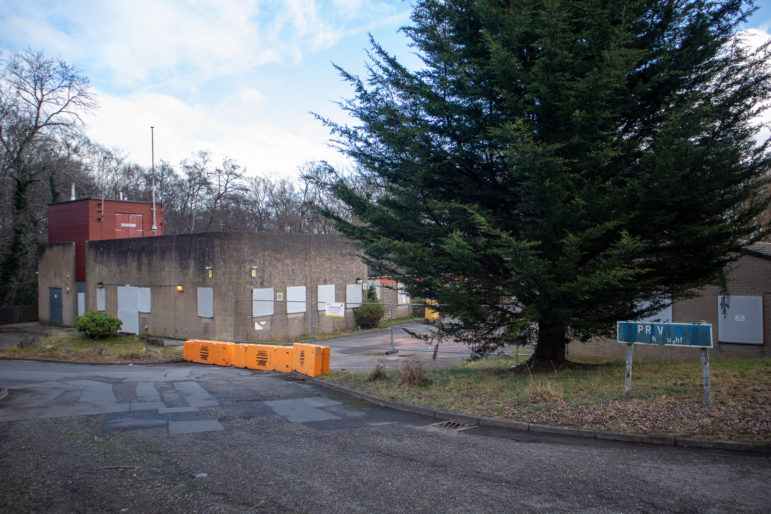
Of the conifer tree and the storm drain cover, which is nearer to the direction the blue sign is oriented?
the storm drain cover

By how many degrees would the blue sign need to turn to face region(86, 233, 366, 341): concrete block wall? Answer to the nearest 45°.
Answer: approximately 135° to its right

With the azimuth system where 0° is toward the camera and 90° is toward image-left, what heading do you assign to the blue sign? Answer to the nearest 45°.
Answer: approximately 0°
